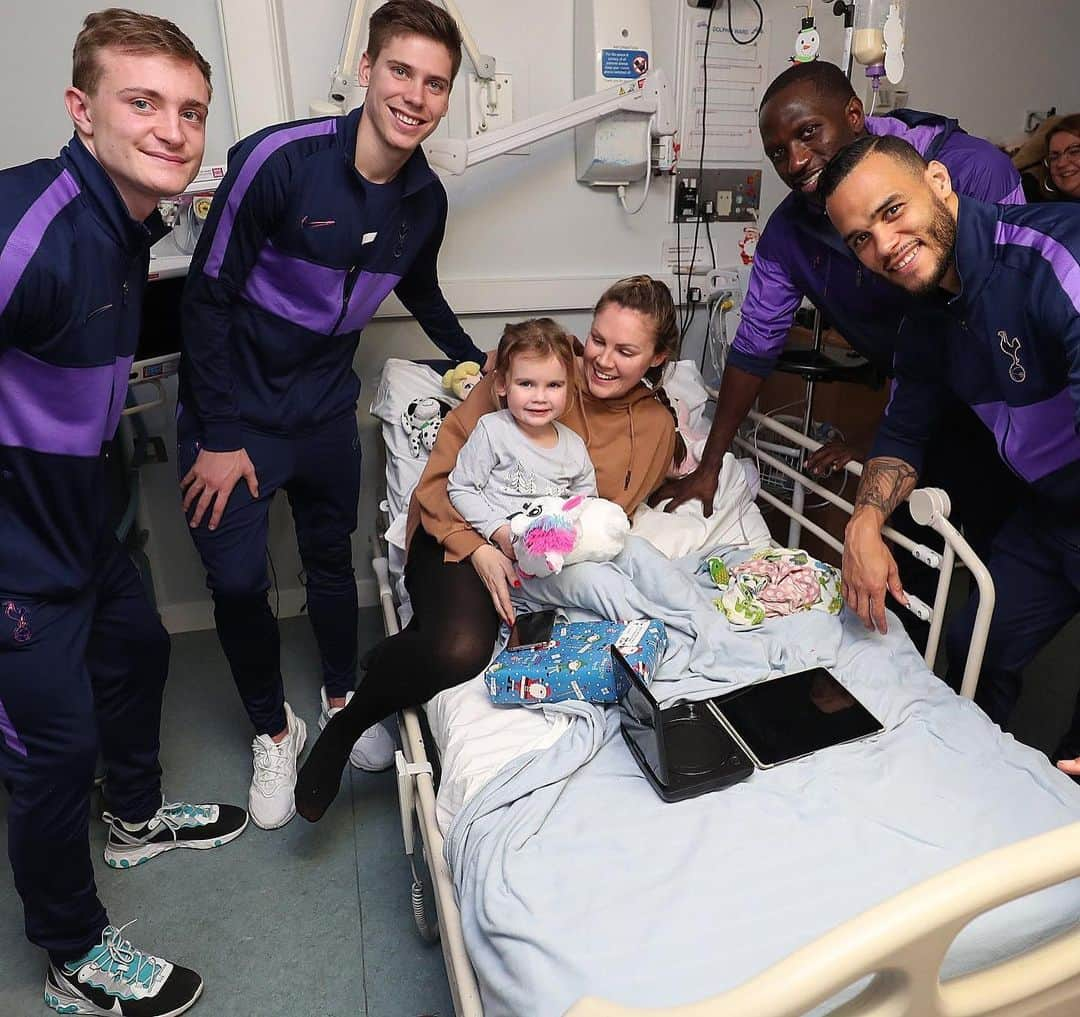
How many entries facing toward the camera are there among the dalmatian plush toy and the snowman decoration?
2

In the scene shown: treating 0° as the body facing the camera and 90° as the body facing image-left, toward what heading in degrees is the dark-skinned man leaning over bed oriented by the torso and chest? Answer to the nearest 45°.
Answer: approximately 45°

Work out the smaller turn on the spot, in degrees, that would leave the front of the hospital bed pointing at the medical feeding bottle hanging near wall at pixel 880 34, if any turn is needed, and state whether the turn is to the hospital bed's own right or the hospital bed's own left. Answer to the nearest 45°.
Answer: approximately 135° to the hospital bed's own left

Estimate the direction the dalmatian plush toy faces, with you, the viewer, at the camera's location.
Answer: facing the viewer

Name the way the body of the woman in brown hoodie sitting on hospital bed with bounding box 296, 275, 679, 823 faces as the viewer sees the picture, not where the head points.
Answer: toward the camera

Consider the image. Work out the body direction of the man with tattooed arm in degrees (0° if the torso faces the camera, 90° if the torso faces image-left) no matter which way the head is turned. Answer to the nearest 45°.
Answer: approximately 45°

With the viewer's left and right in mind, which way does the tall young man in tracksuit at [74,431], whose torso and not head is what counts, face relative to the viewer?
facing the viewer and to the right of the viewer

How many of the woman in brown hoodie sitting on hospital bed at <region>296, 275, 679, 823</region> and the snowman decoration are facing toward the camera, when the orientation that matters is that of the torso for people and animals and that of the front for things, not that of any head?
2

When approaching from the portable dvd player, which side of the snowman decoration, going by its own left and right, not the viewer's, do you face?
front

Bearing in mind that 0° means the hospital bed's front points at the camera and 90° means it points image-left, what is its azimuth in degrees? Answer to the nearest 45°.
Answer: approximately 315°

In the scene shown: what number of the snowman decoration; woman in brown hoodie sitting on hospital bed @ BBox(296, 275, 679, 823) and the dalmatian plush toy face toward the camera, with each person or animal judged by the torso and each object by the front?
3
